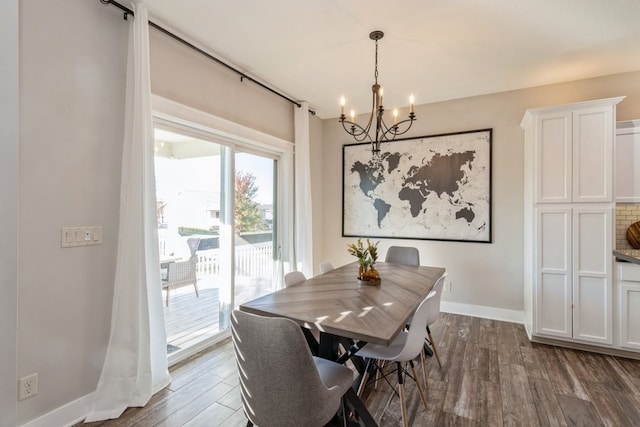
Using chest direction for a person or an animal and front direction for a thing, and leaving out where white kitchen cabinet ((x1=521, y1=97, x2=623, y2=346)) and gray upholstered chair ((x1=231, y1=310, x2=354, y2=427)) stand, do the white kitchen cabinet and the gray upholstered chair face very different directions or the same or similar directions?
very different directions

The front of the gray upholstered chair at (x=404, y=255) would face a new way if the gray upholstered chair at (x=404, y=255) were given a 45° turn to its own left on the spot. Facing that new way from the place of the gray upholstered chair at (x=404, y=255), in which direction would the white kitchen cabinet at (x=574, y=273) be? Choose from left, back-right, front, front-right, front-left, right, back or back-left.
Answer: front-left

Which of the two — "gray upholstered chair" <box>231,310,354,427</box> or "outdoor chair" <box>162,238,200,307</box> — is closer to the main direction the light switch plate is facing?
the gray upholstered chair

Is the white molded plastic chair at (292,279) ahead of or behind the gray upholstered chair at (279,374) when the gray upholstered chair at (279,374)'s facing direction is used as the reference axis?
ahead

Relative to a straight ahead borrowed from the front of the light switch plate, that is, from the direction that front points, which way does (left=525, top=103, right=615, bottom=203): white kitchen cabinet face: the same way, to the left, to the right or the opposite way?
to the right

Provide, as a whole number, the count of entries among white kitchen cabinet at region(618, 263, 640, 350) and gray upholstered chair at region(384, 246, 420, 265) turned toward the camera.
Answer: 2

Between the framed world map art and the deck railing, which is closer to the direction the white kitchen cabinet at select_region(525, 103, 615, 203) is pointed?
the deck railing

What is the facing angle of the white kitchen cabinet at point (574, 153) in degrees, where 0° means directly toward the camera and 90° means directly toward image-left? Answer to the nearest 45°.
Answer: approximately 0°

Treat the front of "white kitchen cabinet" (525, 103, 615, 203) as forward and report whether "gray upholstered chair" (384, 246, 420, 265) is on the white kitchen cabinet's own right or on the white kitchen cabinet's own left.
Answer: on the white kitchen cabinet's own right

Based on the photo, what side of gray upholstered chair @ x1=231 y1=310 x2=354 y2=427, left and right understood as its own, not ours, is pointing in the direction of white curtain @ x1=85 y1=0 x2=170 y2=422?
left
